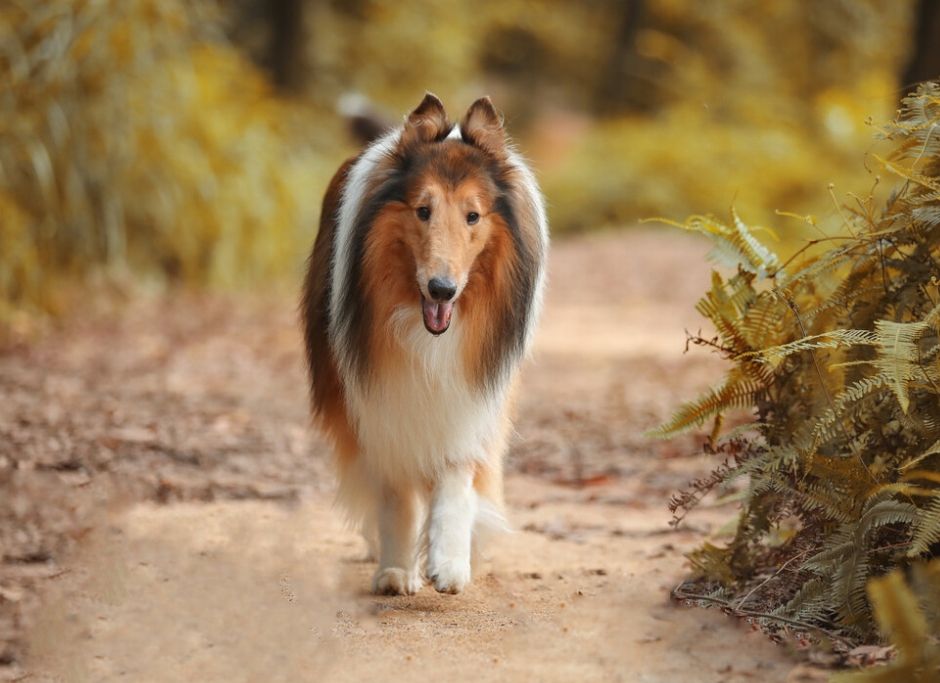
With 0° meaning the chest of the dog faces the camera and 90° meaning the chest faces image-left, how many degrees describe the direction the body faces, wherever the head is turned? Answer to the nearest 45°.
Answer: approximately 0°

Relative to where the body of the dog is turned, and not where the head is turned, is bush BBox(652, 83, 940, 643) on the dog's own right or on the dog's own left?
on the dog's own left

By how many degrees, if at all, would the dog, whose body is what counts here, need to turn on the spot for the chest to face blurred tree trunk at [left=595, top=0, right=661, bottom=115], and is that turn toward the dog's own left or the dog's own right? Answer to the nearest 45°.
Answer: approximately 180°

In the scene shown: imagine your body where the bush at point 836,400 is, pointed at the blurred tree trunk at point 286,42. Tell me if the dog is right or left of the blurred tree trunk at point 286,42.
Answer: left

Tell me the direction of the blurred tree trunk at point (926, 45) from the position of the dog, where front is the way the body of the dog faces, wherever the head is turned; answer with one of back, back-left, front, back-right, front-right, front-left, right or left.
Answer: back-left

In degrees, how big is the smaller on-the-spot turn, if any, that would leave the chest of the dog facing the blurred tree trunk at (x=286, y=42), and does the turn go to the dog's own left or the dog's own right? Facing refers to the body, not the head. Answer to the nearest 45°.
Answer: approximately 180°
